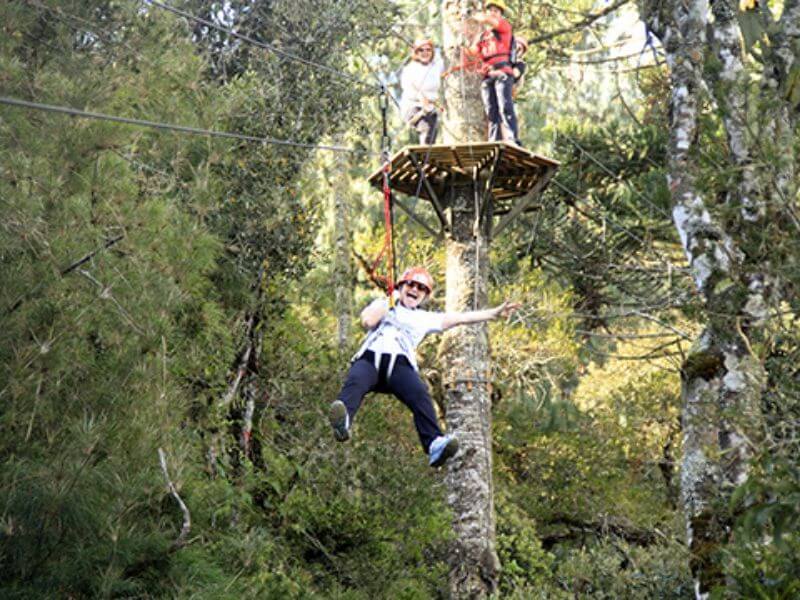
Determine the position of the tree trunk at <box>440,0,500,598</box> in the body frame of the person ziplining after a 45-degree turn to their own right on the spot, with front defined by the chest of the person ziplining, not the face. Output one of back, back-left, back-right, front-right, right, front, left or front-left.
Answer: back-right

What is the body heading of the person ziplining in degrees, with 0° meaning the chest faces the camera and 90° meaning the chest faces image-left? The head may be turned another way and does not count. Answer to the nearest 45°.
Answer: approximately 0°

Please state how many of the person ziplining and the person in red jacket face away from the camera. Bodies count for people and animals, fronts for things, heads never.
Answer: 0

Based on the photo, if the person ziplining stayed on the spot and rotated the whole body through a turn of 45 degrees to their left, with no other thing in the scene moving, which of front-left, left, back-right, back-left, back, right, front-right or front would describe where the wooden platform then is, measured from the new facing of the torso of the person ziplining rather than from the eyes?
back-left

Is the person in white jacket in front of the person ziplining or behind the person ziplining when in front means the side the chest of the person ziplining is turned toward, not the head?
behind

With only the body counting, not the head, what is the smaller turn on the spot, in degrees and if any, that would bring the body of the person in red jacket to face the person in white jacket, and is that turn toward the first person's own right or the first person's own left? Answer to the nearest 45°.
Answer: approximately 45° to the first person's own right

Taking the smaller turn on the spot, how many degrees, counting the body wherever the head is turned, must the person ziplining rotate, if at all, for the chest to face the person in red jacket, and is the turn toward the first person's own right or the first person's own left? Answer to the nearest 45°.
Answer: approximately 180°

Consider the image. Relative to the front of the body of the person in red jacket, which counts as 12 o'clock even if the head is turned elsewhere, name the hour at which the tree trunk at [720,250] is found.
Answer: The tree trunk is roughly at 10 o'clock from the person in red jacket.
